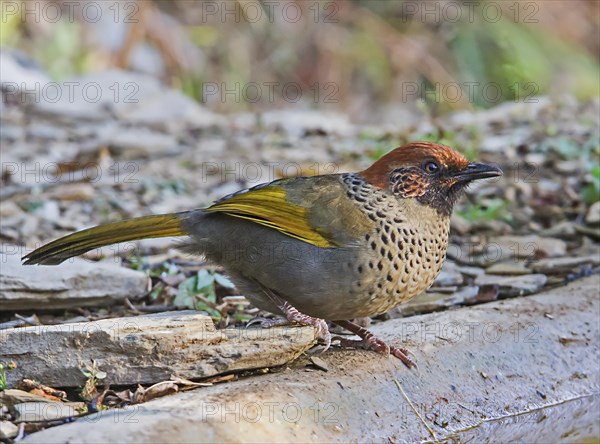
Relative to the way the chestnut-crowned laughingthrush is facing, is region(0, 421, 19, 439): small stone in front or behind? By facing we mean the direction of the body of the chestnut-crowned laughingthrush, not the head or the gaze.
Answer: behind

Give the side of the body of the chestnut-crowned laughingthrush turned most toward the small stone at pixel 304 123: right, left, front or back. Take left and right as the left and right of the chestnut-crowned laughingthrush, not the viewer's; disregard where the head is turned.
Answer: left

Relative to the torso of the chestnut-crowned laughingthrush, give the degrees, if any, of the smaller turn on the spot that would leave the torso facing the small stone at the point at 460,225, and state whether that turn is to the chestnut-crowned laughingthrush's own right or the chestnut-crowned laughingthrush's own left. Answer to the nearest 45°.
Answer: approximately 45° to the chestnut-crowned laughingthrush's own left

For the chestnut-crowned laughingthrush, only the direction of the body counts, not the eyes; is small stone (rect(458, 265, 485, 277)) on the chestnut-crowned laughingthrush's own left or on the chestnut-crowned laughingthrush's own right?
on the chestnut-crowned laughingthrush's own left

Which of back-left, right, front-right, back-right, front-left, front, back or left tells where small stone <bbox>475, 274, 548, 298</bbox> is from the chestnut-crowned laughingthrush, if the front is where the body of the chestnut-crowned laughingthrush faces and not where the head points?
front-left

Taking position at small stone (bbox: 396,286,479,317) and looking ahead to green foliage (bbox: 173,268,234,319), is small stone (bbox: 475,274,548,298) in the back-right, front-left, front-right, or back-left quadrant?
back-right

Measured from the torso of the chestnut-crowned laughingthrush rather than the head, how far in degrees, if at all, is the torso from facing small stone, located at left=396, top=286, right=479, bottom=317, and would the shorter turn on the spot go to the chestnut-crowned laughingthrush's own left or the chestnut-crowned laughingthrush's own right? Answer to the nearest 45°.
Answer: approximately 45° to the chestnut-crowned laughingthrush's own left

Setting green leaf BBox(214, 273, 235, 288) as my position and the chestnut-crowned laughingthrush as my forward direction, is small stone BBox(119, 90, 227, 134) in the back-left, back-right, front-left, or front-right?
back-left

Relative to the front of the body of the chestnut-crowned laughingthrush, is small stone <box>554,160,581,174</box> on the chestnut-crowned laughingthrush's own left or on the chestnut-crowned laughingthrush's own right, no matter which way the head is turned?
on the chestnut-crowned laughingthrush's own left

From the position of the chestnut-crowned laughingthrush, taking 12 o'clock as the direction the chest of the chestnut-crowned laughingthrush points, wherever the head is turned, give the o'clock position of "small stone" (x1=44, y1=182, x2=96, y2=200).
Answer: The small stone is roughly at 8 o'clock from the chestnut-crowned laughingthrush.

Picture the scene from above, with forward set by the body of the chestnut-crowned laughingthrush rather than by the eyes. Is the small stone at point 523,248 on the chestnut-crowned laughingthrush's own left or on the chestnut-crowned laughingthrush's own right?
on the chestnut-crowned laughingthrush's own left

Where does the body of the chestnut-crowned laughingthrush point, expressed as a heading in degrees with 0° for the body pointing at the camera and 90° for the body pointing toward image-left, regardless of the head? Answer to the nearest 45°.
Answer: approximately 270°

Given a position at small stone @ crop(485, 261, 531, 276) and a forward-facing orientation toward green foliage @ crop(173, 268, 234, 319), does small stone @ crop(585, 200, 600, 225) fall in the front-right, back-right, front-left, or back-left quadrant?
back-right
